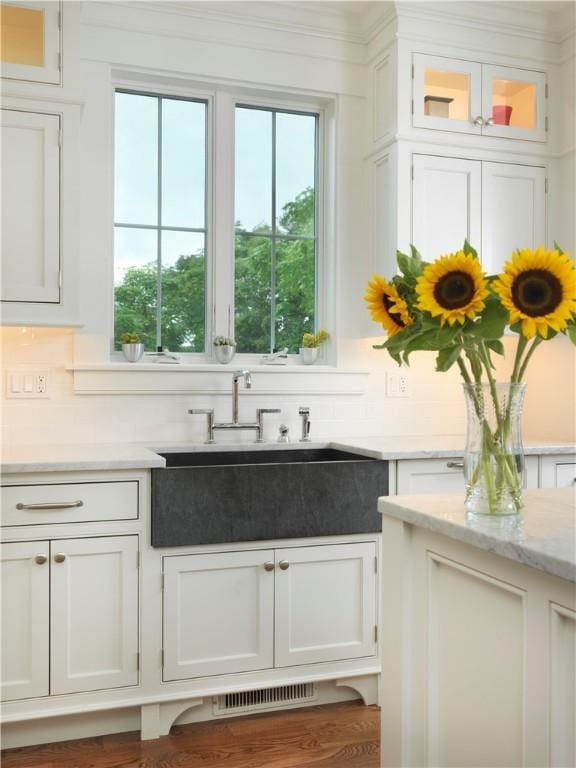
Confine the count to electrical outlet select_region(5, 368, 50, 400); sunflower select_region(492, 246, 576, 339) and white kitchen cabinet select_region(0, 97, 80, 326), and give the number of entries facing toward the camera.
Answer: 3

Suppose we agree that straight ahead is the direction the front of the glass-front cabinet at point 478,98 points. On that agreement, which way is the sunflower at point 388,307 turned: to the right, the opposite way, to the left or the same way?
to the right

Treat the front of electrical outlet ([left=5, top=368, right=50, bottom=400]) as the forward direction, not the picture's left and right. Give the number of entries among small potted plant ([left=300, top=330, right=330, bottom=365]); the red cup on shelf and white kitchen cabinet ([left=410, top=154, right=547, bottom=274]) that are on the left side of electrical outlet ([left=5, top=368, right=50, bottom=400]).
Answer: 3

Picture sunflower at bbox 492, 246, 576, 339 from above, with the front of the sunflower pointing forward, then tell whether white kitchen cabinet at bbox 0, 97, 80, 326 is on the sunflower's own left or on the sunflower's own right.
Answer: on the sunflower's own right

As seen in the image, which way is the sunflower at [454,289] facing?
toward the camera

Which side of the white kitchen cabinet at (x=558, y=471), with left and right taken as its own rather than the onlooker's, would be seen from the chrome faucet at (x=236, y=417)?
right

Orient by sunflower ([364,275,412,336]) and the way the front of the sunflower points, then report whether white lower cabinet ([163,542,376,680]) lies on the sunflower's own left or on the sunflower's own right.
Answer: on the sunflower's own right

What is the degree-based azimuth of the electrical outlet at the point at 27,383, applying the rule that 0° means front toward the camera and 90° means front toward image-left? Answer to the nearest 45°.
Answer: approximately 0°

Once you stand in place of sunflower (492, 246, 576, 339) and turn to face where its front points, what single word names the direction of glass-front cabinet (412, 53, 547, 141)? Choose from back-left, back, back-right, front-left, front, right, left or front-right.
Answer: back

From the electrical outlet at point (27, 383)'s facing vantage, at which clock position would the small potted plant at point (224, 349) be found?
The small potted plant is roughly at 9 o'clock from the electrical outlet.

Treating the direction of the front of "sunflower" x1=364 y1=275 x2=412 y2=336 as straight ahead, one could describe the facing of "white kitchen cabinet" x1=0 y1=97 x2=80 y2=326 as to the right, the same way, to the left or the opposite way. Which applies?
to the left

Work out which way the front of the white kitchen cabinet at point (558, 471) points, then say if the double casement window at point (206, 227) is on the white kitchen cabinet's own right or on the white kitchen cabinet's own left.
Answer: on the white kitchen cabinet's own right

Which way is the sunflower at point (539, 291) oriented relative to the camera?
toward the camera

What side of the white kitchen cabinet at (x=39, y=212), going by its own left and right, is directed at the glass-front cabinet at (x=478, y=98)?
left
